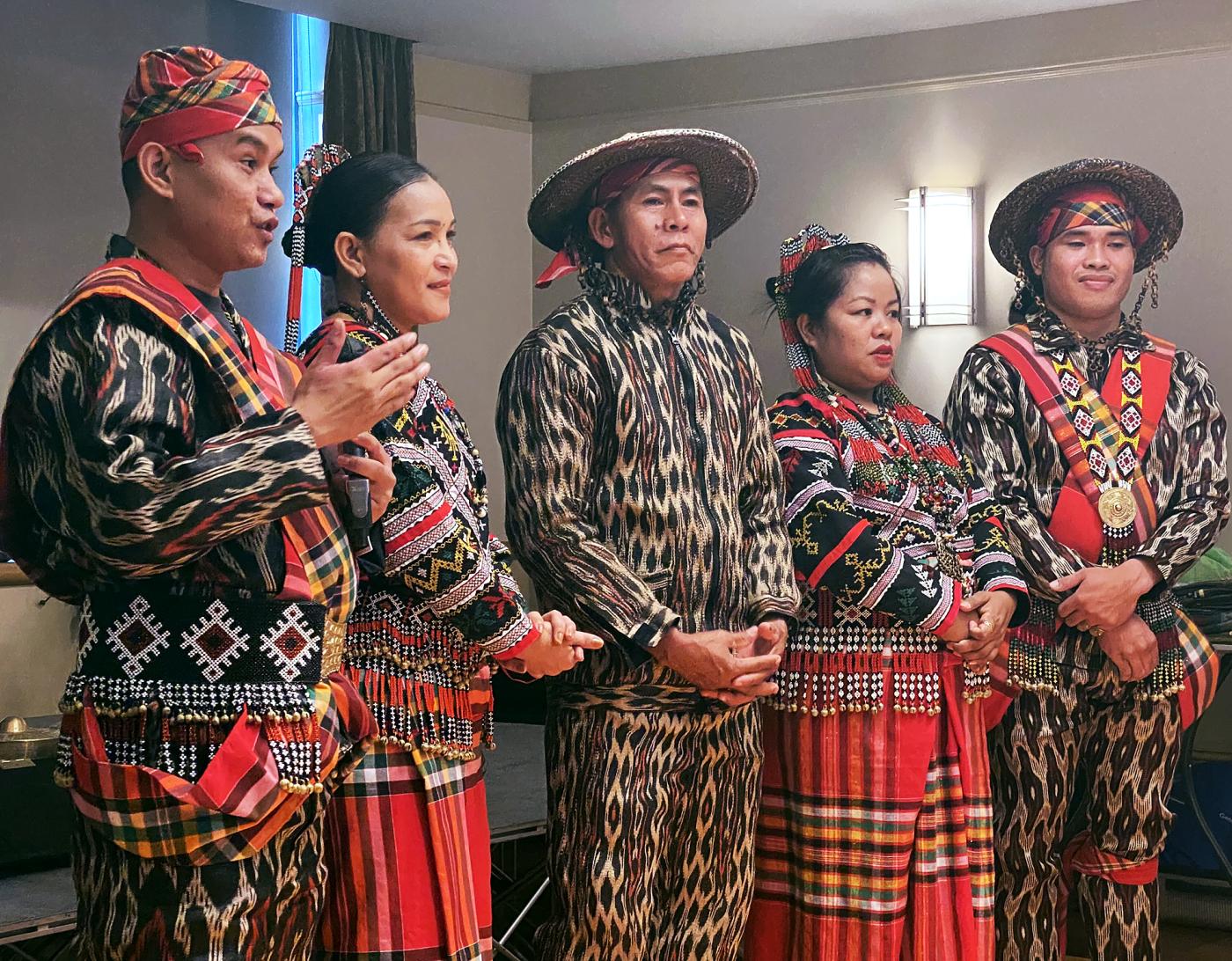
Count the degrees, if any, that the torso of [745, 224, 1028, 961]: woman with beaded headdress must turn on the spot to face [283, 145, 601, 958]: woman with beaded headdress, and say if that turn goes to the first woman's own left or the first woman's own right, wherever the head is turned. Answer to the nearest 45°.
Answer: approximately 90° to the first woman's own right

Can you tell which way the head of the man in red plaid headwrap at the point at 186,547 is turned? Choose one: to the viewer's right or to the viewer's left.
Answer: to the viewer's right

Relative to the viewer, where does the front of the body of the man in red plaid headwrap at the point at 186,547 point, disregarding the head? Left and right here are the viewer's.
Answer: facing to the right of the viewer

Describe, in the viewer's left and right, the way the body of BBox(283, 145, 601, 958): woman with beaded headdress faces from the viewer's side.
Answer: facing to the right of the viewer

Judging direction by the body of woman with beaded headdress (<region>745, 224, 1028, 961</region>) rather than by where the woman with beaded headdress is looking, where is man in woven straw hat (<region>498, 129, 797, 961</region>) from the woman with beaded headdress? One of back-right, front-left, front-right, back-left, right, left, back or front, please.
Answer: right

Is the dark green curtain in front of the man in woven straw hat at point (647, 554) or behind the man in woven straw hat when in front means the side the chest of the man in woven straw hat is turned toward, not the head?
behind

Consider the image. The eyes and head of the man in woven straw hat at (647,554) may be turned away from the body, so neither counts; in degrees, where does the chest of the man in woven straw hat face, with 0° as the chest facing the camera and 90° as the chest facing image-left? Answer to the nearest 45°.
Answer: approximately 315°

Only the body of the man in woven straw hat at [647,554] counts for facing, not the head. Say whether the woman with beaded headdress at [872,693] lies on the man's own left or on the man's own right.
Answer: on the man's own left

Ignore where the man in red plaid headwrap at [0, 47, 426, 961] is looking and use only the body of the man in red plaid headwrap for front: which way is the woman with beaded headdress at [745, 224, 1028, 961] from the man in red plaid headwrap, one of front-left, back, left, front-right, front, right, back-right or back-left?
front-left

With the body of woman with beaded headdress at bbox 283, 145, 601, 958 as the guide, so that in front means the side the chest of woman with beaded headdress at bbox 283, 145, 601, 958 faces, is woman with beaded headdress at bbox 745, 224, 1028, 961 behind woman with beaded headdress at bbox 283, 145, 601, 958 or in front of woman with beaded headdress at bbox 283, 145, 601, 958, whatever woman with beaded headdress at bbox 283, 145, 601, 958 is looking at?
in front

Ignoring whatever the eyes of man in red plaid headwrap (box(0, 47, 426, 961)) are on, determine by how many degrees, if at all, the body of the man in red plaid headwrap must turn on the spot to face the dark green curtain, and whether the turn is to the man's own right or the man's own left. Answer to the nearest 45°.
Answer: approximately 90° to the man's own left

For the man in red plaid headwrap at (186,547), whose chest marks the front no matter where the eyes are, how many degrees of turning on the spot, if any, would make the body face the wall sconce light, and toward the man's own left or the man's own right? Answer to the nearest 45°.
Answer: approximately 45° to the man's own left
